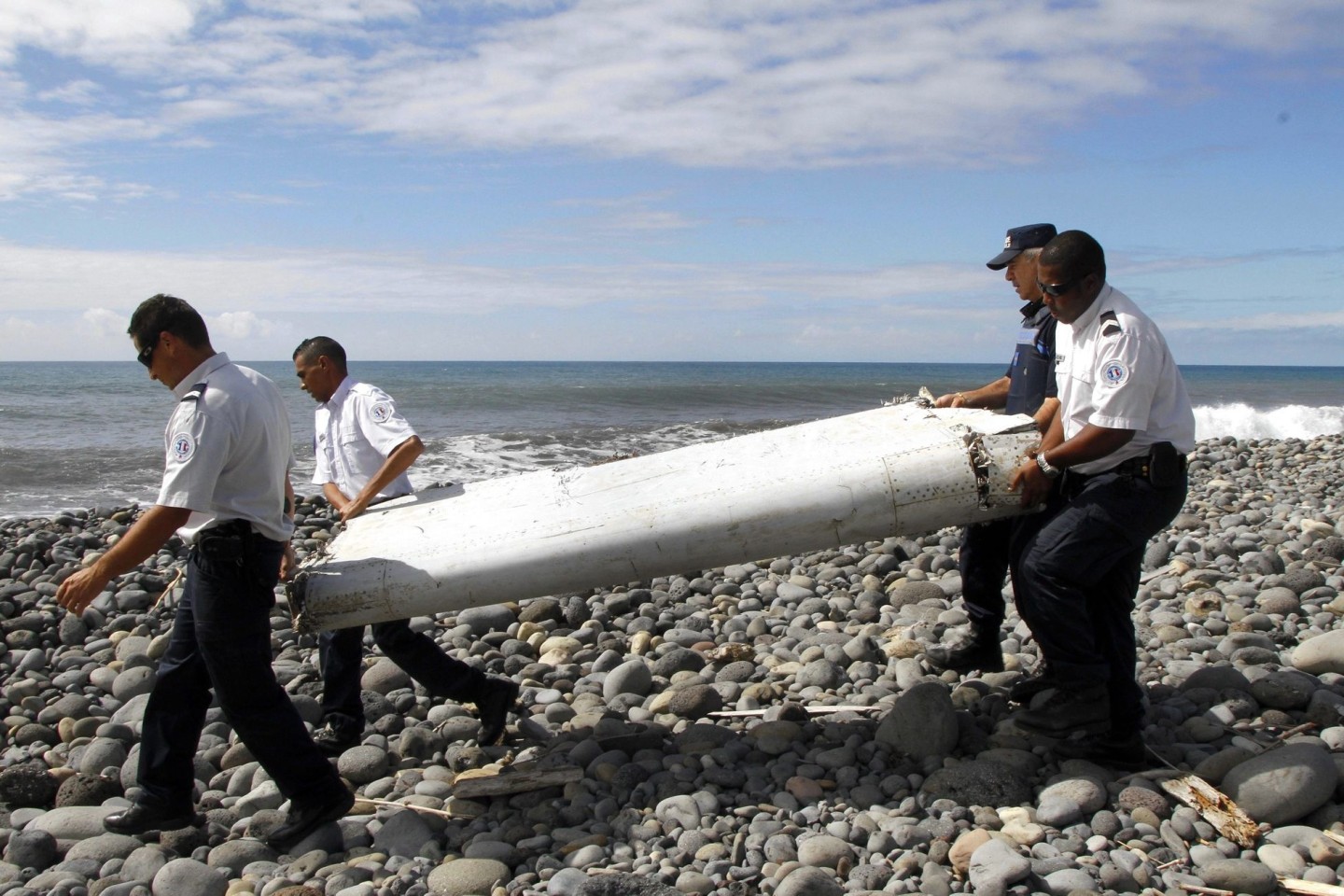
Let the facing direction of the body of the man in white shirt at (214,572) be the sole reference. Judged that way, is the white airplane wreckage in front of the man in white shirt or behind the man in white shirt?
behind

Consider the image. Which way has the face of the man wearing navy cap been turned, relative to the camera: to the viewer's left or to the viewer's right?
to the viewer's left

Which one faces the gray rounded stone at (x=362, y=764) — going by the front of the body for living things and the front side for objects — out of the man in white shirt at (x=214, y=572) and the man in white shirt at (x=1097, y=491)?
the man in white shirt at (x=1097, y=491)

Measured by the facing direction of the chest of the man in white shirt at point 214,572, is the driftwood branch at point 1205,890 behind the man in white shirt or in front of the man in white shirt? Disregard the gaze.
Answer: behind

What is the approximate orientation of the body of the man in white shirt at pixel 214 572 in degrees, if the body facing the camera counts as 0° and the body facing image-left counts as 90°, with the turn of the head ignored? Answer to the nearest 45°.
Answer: approximately 90°

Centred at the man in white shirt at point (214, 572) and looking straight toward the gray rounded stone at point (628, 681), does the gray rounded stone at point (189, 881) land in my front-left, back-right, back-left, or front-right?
back-right

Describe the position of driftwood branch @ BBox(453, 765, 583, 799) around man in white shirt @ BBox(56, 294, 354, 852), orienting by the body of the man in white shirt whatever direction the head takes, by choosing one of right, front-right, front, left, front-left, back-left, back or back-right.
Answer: back

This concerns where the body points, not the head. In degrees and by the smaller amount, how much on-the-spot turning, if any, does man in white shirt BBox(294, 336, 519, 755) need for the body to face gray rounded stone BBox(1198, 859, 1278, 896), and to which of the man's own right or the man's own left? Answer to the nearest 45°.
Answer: approximately 90° to the man's own left

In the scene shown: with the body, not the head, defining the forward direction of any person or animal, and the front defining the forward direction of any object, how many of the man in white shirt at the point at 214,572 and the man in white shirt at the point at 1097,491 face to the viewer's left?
2

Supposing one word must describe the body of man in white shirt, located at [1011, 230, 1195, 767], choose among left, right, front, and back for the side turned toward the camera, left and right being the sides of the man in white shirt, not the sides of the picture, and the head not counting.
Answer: left

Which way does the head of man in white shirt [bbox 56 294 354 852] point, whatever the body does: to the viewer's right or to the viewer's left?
to the viewer's left

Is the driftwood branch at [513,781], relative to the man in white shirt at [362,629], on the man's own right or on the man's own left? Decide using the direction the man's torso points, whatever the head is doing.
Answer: on the man's own left

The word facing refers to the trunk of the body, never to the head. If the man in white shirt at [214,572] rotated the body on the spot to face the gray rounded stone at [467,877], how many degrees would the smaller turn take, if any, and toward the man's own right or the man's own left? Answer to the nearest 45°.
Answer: approximately 135° to the man's own left
